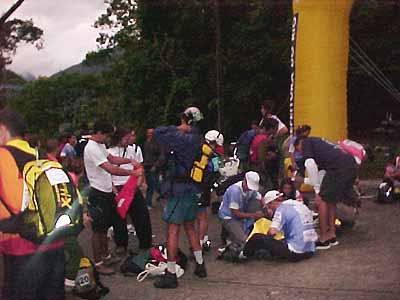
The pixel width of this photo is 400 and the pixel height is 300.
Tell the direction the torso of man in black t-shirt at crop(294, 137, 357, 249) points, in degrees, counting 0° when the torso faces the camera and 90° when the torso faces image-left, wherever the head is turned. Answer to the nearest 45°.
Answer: approximately 90°

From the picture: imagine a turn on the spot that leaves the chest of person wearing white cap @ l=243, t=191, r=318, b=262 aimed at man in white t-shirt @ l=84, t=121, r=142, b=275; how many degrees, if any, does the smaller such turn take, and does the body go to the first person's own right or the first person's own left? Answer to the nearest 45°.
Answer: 0° — they already face them

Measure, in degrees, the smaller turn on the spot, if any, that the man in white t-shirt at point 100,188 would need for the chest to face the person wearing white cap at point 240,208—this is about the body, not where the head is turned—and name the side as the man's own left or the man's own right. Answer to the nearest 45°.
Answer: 0° — they already face them

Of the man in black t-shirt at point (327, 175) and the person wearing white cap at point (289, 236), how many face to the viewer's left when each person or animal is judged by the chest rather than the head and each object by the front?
2

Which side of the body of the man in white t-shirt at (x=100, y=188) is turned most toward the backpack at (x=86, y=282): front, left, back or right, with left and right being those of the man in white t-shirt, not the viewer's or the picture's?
right

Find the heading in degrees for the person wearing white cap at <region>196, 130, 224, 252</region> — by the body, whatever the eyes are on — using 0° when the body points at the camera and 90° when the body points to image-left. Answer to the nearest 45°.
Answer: approximately 270°

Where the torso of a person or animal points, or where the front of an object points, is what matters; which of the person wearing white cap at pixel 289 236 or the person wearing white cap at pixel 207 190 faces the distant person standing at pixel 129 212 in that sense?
the person wearing white cap at pixel 289 236

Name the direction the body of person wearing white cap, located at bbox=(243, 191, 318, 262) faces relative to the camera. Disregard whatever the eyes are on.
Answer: to the viewer's left
